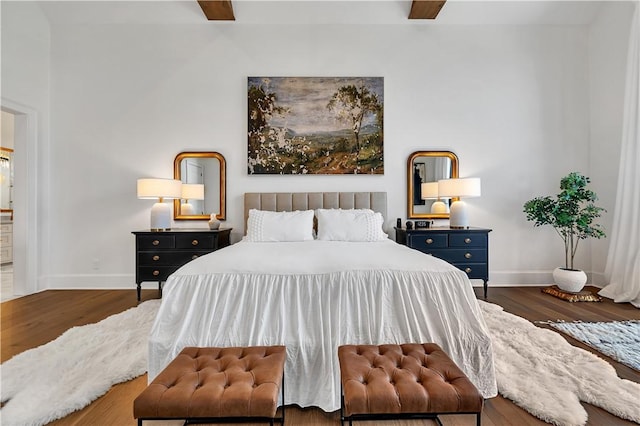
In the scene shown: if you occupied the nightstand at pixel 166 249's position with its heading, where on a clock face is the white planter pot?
The white planter pot is roughly at 10 o'clock from the nightstand.

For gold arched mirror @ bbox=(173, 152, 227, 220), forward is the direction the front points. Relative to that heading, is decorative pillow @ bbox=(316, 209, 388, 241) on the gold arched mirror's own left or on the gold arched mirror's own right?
on the gold arched mirror's own left

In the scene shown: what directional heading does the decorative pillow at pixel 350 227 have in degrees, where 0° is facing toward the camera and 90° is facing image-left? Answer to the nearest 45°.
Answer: approximately 0°

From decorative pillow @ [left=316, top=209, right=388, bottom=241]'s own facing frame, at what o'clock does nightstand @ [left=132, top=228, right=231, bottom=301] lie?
The nightstand is roughly at 3 o'clock from the decorative pillow.

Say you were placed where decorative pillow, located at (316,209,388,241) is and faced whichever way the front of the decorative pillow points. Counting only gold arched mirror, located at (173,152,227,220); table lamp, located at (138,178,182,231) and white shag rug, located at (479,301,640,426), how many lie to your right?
2

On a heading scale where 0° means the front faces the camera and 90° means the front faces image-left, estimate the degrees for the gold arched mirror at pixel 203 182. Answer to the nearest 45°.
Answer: approximately 0°

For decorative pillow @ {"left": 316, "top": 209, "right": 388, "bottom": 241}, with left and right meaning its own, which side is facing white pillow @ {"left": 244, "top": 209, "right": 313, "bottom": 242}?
right

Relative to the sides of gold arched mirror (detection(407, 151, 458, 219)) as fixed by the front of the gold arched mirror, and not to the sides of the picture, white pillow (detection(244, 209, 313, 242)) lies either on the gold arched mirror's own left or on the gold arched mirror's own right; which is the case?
on the gold arched mirror's own right
